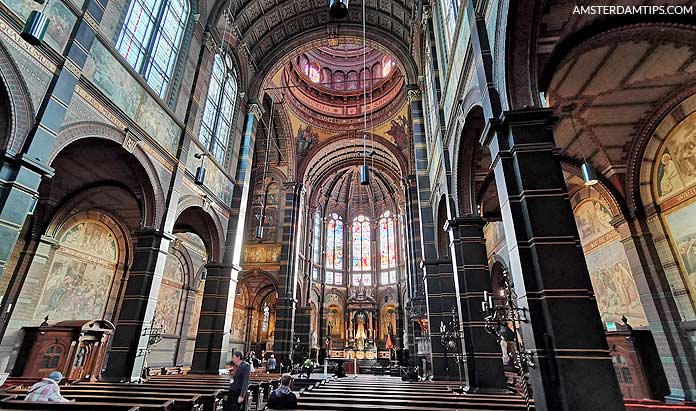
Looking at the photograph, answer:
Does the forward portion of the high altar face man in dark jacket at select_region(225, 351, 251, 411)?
yes

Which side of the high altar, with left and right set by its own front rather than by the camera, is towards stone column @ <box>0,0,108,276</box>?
front

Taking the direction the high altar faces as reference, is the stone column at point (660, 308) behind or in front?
in front

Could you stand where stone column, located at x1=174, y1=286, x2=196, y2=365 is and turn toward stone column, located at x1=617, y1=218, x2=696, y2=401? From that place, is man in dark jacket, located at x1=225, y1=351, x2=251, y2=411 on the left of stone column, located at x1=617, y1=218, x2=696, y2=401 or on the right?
right

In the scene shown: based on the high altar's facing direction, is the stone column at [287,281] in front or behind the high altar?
in front

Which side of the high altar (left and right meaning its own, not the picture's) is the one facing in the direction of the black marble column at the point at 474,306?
front

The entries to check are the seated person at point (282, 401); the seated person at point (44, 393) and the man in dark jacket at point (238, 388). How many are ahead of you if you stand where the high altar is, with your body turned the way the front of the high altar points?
3

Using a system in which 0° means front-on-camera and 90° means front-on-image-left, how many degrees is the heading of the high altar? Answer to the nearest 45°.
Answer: approximately 0°

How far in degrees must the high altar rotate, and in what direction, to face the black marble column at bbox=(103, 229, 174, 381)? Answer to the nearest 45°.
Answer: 0° — it already faces it

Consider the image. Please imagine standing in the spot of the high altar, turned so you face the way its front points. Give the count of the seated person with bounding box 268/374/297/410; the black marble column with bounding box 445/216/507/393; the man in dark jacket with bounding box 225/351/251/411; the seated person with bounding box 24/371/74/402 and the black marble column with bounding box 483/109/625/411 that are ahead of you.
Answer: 5
